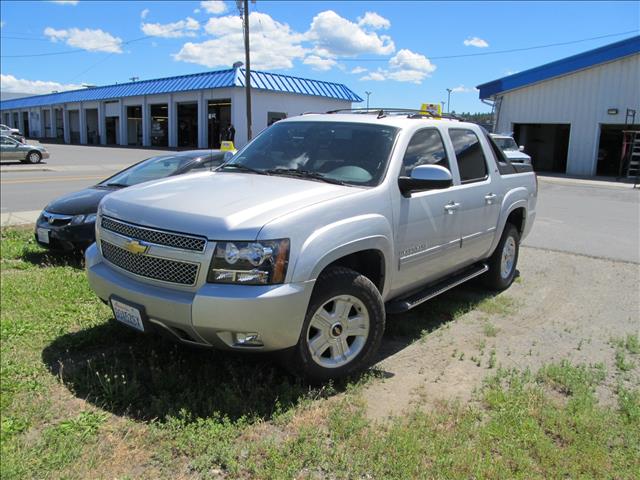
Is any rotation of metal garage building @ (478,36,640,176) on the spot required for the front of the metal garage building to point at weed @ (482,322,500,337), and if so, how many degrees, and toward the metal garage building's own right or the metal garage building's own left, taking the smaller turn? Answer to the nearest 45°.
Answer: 0° — it already faces it

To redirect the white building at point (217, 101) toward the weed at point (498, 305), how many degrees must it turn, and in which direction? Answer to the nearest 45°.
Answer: approximately 45° to its left

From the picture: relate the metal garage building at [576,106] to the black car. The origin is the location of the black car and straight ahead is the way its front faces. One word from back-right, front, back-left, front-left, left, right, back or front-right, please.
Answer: back

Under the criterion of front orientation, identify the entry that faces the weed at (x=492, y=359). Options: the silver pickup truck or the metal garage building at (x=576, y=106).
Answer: the metal garage building

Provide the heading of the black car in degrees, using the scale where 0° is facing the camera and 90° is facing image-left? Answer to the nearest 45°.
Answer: approximately 45°

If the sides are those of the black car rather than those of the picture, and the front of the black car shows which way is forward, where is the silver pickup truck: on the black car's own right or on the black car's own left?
on the black car's own left
